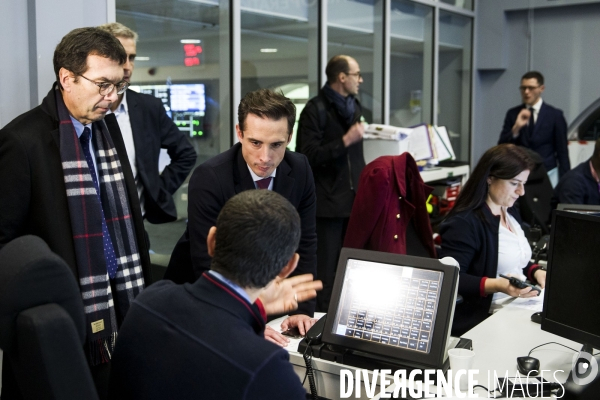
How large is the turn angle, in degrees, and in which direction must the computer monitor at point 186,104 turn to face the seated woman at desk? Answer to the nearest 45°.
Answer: approximately 45° to its left

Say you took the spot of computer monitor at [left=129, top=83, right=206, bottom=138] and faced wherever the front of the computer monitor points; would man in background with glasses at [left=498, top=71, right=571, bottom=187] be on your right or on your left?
on your left

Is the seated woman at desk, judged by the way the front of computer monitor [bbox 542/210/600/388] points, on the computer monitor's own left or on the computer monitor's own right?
on the computer monitor's own right

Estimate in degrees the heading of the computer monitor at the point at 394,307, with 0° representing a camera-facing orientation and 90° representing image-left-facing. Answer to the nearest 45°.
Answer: approximately 45°

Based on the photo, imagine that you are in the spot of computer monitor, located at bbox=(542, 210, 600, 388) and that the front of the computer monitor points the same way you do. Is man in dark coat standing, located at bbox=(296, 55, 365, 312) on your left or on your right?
on your right

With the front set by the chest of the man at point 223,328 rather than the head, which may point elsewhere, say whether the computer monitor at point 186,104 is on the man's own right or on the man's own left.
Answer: on the man's own left

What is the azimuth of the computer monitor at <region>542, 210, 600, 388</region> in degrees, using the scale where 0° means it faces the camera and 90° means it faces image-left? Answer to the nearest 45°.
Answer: approximately 45°
